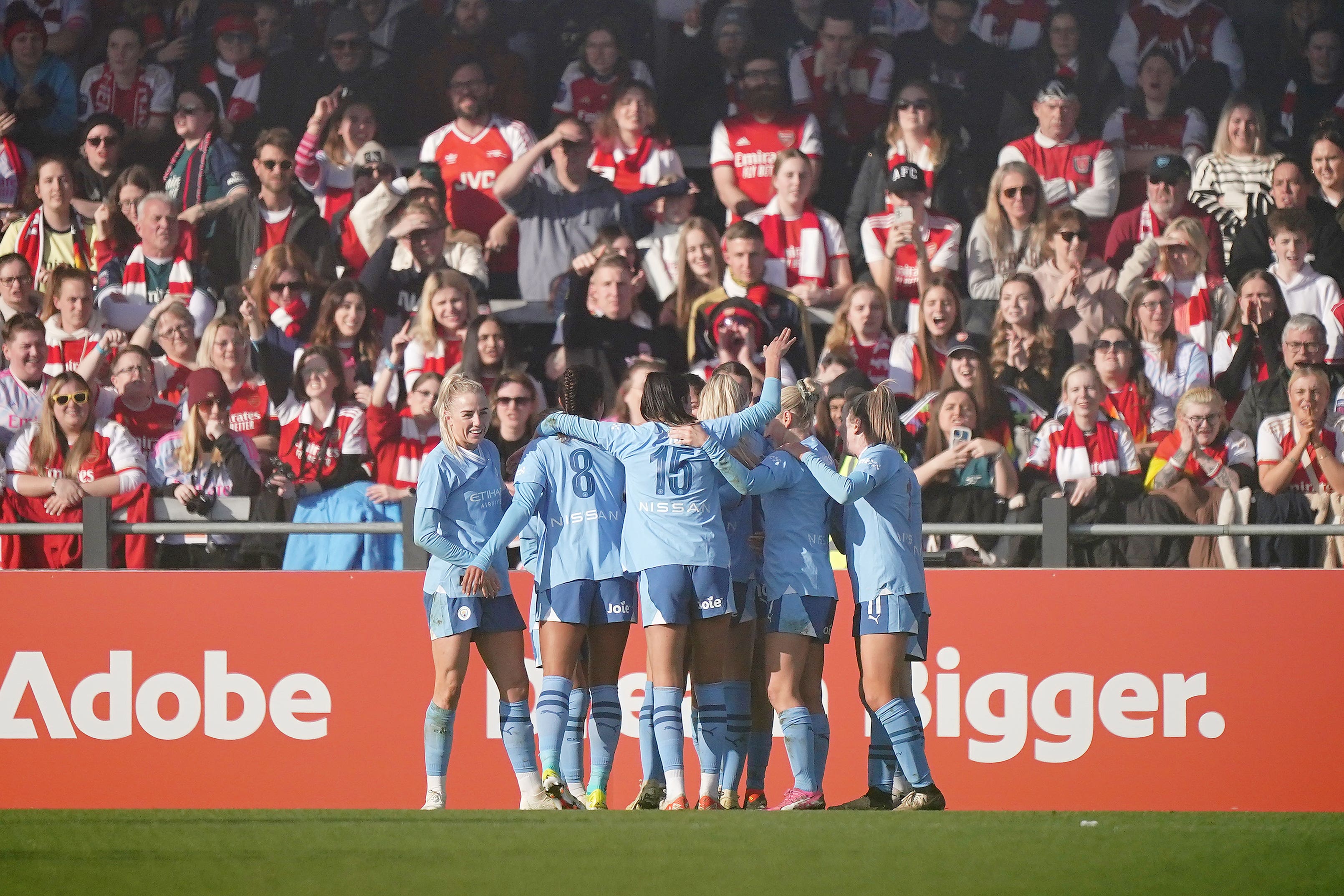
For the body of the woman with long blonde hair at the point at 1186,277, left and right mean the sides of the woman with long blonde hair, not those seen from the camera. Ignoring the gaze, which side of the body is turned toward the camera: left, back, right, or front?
front

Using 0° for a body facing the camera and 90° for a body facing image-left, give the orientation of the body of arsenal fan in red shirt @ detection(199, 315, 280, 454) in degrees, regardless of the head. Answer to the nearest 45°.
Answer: approximately 0°

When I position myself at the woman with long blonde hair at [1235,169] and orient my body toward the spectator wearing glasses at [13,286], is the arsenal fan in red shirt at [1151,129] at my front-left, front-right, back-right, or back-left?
front-right

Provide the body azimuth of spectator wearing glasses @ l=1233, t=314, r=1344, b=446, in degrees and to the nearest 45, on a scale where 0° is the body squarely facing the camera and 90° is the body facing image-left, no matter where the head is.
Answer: approximately 0°

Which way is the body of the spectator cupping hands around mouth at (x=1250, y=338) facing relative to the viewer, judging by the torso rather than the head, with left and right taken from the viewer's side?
facing the viewer

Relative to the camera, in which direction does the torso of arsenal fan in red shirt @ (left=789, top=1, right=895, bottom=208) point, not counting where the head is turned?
toward the camera

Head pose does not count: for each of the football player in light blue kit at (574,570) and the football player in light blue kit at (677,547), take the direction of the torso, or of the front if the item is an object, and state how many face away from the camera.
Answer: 2

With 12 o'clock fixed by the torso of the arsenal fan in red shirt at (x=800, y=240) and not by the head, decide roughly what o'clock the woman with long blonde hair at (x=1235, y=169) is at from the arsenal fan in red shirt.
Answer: The woman with long blonde hair is roughly at 9 o'clock from the arsenal fan in red shirt.

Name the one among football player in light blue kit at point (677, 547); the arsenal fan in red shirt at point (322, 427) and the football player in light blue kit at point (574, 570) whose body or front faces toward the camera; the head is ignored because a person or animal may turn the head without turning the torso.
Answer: the arsenal fan in red shirt

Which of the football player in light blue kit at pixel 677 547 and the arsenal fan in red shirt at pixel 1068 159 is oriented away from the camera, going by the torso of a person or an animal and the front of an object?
the football player in light blue kit

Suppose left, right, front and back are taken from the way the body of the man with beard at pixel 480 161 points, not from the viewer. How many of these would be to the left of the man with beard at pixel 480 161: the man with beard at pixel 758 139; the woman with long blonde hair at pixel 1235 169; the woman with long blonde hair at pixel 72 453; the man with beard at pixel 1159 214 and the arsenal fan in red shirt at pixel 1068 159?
4

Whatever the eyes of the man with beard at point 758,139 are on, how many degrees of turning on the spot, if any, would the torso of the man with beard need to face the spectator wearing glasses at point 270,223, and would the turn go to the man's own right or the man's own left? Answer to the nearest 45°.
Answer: approximately 90° to the man's own right

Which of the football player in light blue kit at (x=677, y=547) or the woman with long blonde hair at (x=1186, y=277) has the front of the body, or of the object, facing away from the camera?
the football player in light blue kit

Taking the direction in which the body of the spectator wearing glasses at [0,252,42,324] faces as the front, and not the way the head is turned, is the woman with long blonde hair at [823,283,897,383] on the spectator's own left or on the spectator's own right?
on the spectator's own left

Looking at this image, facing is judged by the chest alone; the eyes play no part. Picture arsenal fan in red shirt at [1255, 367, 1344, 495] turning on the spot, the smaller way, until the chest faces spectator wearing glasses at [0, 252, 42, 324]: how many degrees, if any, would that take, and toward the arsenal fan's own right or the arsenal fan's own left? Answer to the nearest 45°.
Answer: approximately 90° to the arsenal fan's own right
